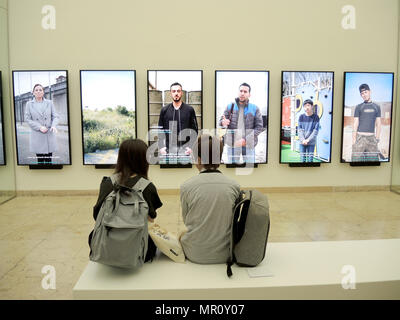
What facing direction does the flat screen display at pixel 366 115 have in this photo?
toward the camera

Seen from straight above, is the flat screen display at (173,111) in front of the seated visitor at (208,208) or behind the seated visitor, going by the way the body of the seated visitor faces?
in front

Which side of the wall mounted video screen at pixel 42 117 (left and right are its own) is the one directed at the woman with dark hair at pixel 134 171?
front

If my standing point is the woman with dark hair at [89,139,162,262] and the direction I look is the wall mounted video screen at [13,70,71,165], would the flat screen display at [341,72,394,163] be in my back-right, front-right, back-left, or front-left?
front-right

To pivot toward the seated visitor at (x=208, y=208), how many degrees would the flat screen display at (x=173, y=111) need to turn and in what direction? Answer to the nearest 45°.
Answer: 0° — it already faces them

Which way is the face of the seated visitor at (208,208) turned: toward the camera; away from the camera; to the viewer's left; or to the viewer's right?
away from the camera

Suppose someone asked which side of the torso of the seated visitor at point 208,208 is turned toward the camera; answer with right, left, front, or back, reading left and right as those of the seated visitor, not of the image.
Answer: back

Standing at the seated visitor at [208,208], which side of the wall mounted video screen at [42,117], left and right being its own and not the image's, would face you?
front

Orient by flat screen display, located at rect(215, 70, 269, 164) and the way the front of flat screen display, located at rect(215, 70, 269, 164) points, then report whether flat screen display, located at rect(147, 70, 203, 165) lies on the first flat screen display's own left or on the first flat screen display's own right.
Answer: on the first flat screen display's own right

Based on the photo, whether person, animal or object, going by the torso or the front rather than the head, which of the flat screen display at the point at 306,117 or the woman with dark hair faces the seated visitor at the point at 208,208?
the flat screen display

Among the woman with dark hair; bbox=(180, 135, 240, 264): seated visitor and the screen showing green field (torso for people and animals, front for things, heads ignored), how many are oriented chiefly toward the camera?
1

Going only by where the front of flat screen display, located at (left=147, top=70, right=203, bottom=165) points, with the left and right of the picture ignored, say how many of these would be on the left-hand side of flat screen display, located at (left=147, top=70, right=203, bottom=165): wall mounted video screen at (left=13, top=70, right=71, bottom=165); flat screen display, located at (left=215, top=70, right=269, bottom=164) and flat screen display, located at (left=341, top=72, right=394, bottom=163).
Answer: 2

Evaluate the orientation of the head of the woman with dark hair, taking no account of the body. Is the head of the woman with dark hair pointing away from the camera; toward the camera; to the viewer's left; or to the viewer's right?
away from the camera

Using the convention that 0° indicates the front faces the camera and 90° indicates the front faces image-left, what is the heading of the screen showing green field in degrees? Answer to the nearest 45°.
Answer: approximately 0°

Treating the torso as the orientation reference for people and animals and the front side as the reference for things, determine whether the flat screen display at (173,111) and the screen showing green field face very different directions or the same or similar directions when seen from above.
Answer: same or similar directions

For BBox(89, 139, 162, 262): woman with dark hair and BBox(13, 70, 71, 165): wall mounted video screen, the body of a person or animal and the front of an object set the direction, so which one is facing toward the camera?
the wall mounted video screen

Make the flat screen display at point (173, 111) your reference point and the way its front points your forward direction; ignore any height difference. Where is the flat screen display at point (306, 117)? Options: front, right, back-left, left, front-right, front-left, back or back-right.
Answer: left

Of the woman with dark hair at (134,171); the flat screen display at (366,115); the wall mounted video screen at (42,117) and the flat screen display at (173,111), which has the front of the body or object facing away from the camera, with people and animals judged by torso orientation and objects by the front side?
the woman with dark hair

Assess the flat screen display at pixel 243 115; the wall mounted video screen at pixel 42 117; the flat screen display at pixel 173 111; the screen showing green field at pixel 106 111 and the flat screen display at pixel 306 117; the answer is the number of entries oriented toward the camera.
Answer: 5

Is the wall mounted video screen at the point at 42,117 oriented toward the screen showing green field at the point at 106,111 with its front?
no

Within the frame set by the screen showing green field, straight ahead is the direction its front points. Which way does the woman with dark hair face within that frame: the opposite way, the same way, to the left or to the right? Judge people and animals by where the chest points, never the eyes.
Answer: the opposite way
